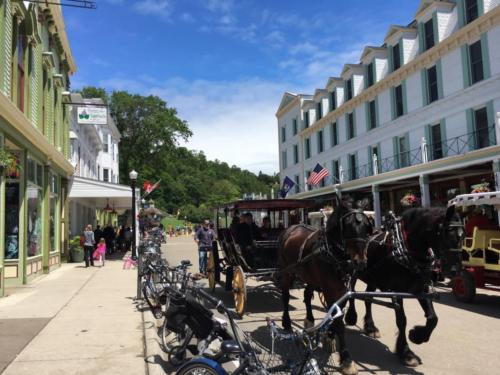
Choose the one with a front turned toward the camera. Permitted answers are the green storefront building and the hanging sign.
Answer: the hanging sign

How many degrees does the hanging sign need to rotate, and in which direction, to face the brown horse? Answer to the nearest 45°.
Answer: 0° — it already faces it

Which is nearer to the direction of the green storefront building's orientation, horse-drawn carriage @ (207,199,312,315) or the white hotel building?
the white hotel building

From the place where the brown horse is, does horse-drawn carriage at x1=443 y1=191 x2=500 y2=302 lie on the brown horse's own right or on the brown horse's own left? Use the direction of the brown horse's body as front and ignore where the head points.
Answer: on the brown horse's own left

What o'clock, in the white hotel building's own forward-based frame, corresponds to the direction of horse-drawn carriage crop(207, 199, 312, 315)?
The horse-drawn carriage is roughly at 11 o'clock from the white hotel building.

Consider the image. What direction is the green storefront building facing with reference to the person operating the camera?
facing to the right of the viewer

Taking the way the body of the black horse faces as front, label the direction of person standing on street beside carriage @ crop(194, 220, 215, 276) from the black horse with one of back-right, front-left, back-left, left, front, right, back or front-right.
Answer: back

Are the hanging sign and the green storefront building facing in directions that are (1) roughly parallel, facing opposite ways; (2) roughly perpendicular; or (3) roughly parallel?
roughly perpendicular

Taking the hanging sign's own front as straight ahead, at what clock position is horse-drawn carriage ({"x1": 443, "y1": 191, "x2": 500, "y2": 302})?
The horse-drawn carriage is roughly at 11 o'clock from the hanging sign.

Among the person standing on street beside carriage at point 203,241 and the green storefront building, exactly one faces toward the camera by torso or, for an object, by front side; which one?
the person standing on street beside carriage

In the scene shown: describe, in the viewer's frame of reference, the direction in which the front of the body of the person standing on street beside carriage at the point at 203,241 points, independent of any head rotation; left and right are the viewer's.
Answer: facing the viewer

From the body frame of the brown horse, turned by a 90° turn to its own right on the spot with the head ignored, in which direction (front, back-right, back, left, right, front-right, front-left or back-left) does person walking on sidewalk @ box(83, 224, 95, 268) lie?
right

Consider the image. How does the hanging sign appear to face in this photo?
toward the camera

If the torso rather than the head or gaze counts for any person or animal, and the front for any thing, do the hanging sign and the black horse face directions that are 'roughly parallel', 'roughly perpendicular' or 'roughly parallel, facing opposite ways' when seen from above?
roughly parallel

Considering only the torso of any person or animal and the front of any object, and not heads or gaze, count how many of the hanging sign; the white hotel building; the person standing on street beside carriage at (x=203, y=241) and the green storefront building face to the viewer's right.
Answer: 1

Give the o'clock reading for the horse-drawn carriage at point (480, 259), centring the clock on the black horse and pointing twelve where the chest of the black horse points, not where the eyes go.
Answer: The horse-drawn carriage is roughly at 8 o'clock from the black horse.

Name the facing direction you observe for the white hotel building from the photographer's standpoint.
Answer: facing the viewer and to the left of the viewer

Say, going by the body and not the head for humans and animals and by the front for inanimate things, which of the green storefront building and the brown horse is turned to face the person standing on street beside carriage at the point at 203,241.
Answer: the green storefront building

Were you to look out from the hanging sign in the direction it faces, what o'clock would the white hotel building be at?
The white hotel building is roughly at 9 o'clock from the hanging sign.
